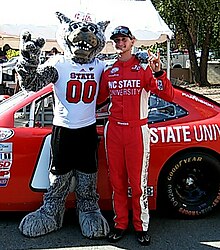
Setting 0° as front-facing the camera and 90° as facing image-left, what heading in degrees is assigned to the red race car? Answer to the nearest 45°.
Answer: approximately 90°

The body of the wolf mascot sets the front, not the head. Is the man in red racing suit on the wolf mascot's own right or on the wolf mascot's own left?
on the wolf mascot's own left

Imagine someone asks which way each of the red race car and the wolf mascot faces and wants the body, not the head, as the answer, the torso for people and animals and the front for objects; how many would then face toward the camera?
1

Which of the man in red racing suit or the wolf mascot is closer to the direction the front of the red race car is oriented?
the wolf mascot

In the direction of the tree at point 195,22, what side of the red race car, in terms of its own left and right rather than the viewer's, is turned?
right

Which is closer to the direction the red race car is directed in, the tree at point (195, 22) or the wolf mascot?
the wolf mascot

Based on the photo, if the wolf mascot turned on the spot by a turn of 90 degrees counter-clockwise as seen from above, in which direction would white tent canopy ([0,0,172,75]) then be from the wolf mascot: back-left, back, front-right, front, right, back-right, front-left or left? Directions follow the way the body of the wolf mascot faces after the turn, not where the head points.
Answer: left

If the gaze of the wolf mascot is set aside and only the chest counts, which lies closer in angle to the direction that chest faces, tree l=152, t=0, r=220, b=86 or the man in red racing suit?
the man in red racing suit

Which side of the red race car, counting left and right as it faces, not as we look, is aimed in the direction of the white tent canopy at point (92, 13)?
right

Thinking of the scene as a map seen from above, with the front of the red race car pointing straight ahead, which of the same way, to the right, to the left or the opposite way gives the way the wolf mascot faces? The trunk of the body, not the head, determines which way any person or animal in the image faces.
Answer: to the left

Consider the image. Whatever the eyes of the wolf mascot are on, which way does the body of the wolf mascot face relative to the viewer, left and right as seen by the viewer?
facing the viewer

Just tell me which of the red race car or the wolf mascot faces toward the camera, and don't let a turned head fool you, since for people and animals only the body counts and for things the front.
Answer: the wolf mascot

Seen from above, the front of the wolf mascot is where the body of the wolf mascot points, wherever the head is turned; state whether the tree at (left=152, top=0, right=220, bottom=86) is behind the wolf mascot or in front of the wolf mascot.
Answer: behind
